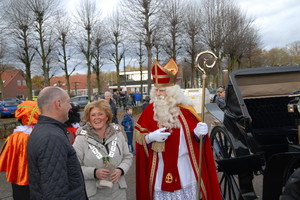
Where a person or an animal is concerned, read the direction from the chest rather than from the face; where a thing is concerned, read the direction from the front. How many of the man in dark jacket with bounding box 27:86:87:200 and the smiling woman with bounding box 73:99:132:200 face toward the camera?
1

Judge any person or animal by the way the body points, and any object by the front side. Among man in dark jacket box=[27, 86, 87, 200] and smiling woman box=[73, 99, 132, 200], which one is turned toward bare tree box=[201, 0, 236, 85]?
the man in dark jacket

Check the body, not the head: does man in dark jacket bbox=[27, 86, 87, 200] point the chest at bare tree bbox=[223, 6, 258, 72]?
yes

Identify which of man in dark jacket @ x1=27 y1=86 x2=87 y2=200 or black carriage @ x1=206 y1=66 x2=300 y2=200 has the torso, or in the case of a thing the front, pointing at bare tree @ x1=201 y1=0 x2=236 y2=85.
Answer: the man in dark jacket

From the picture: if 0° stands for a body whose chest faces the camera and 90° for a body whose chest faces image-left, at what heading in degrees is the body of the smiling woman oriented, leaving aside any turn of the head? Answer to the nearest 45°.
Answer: approximately 0°

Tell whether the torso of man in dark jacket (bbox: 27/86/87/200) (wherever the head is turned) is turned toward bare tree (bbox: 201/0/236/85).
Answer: yes

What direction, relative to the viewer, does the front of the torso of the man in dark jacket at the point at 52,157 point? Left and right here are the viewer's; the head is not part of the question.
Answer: facing away from the viewer and to the right of the viewer

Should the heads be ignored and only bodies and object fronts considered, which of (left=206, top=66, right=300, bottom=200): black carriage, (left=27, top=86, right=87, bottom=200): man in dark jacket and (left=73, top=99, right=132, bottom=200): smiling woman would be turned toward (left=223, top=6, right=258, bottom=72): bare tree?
the man in dark jacket
